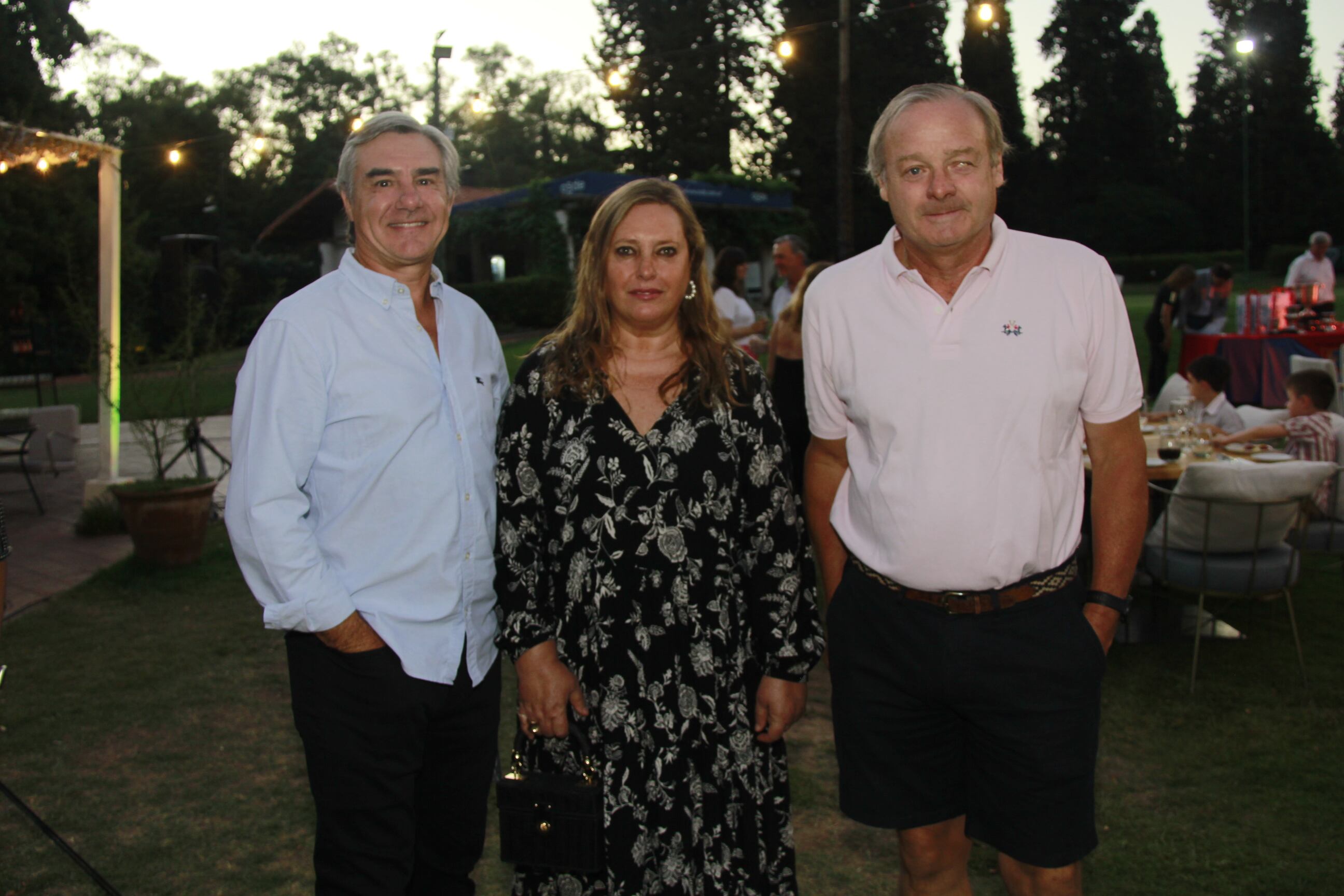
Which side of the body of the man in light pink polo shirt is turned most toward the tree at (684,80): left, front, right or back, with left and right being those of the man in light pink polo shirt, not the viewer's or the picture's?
back

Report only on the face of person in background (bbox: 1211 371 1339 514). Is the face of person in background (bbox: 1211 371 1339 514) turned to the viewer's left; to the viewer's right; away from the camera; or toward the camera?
to the viewer's left

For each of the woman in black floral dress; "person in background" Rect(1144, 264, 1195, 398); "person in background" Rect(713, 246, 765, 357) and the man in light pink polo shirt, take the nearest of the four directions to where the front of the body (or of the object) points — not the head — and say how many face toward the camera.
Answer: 2

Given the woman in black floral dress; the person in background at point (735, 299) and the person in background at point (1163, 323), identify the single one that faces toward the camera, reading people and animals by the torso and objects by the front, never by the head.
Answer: the woman in black floral dress

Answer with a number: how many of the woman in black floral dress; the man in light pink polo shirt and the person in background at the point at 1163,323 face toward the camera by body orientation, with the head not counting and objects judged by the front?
2

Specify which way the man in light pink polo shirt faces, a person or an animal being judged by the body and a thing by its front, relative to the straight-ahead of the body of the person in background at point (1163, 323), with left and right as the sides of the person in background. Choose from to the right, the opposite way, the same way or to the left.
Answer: to the right

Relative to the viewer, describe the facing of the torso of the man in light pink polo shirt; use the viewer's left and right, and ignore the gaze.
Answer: facing the viewer

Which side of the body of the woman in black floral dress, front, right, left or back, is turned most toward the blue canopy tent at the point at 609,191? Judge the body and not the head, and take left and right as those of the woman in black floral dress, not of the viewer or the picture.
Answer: back
